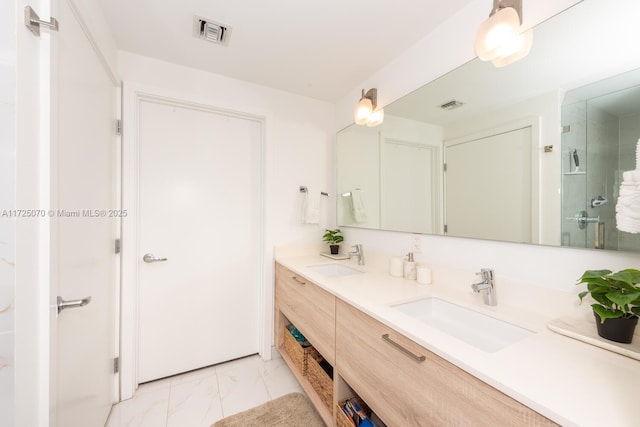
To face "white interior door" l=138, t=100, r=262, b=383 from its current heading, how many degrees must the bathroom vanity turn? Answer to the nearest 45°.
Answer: approximately 45° to its right

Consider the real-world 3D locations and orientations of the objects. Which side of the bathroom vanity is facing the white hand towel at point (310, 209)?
right

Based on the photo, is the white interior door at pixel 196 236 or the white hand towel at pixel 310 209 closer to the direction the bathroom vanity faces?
the white interior door

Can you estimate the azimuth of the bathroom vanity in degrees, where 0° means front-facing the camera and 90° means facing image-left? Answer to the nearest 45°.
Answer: approximately 45°

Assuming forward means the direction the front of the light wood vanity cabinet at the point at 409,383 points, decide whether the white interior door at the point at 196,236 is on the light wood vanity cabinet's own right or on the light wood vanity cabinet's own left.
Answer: on the light wood vanity cabinet's own right
